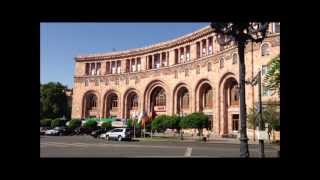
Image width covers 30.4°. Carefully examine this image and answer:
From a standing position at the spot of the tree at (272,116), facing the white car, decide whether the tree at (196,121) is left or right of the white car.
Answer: right

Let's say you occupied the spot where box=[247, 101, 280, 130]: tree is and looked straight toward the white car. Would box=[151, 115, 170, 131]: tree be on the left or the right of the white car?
right

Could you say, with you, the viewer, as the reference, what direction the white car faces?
facing away from the viewer and to the left of the viewer

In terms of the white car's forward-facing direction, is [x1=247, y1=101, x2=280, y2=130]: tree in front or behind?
behind
